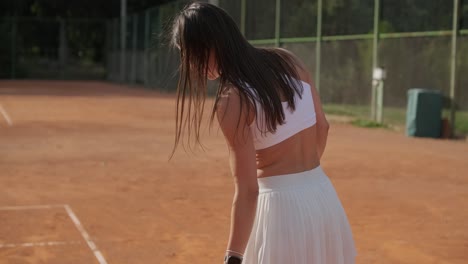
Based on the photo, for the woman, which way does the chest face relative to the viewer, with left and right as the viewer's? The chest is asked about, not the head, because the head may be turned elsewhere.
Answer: facing away from the viewer and to the left of the viewer

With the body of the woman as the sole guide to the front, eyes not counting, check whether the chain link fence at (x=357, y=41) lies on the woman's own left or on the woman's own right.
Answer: on the woman's own right

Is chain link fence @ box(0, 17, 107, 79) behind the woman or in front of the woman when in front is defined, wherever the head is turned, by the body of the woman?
in front

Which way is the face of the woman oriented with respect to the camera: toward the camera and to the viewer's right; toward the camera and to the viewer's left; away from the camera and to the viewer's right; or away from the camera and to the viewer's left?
away from the camera and to the viewer's left

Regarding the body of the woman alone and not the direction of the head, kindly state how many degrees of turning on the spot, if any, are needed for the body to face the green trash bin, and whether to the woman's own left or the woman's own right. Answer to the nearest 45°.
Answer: approximately 45° to the woman's own right

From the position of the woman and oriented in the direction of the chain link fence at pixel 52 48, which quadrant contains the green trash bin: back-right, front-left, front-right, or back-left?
front-right
